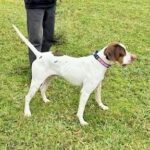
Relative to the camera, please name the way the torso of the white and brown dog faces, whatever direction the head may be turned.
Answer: to the viewer's right
